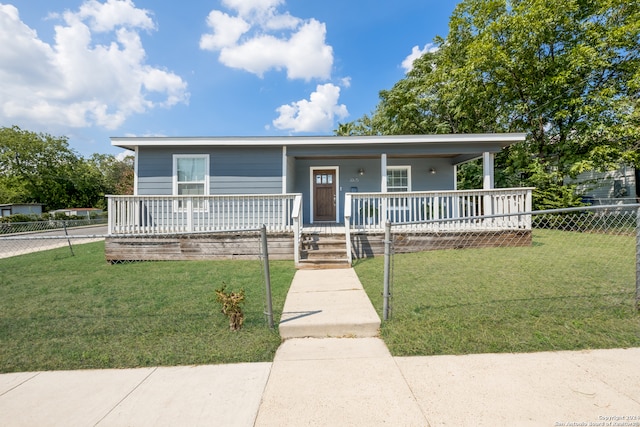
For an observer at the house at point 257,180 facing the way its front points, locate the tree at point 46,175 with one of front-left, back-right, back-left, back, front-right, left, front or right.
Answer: back-right

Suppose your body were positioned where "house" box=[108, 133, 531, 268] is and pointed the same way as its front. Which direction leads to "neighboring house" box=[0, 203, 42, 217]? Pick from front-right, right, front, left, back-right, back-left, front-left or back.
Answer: back-right

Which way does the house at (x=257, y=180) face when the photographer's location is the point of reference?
facing the viewer

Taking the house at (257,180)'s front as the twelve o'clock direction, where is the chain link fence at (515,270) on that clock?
The chain link fence is roughly at 10 o'clock from the house.

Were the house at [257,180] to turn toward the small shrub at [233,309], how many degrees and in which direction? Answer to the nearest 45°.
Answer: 0° — it already faces it

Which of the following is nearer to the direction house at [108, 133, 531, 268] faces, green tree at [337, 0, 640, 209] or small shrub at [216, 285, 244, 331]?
the small shrub

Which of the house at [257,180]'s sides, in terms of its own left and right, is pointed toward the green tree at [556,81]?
left

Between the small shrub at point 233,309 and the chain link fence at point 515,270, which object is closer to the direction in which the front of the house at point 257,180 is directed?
the small shrub

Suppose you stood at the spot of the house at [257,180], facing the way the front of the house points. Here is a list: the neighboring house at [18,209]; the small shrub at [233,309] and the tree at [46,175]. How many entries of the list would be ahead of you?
1
